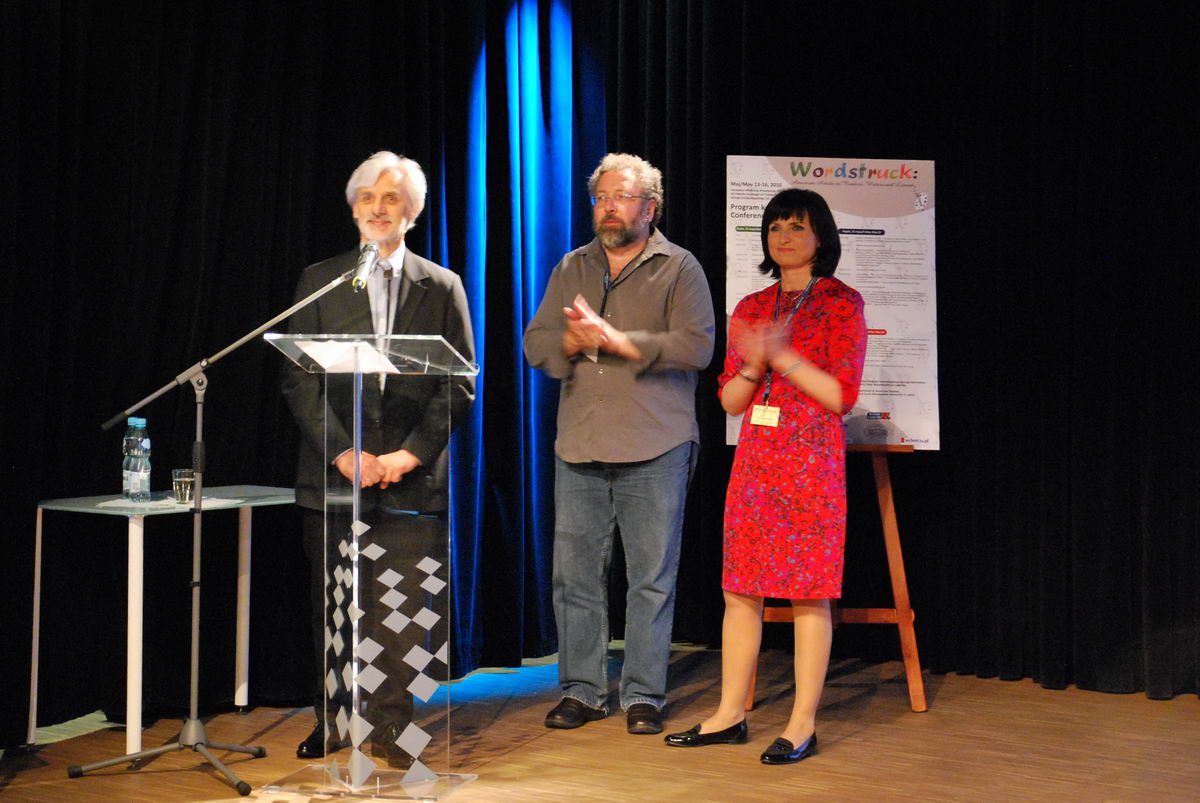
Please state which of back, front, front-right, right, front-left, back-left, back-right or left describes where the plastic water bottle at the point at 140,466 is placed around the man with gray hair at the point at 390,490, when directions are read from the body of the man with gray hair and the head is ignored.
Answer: back-right

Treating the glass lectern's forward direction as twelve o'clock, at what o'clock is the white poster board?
The white poster board is roughly at 8 o'clock from the glass lectern.

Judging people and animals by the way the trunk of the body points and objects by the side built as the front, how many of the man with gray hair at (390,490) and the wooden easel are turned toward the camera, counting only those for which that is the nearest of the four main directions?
2

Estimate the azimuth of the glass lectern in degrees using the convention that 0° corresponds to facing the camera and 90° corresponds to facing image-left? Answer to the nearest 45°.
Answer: approximately 0°

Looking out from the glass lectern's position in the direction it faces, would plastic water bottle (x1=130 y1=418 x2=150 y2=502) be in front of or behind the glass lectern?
behind

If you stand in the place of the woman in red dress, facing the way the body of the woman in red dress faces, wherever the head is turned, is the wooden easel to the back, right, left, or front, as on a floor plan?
back

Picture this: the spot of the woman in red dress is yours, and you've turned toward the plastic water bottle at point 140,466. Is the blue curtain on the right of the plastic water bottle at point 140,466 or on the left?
right

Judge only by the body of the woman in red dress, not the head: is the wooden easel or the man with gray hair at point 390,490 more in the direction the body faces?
the man with gray hair

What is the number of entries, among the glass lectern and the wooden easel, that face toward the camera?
2

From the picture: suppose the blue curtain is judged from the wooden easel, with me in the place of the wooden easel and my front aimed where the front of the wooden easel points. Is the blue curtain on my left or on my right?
on my right
